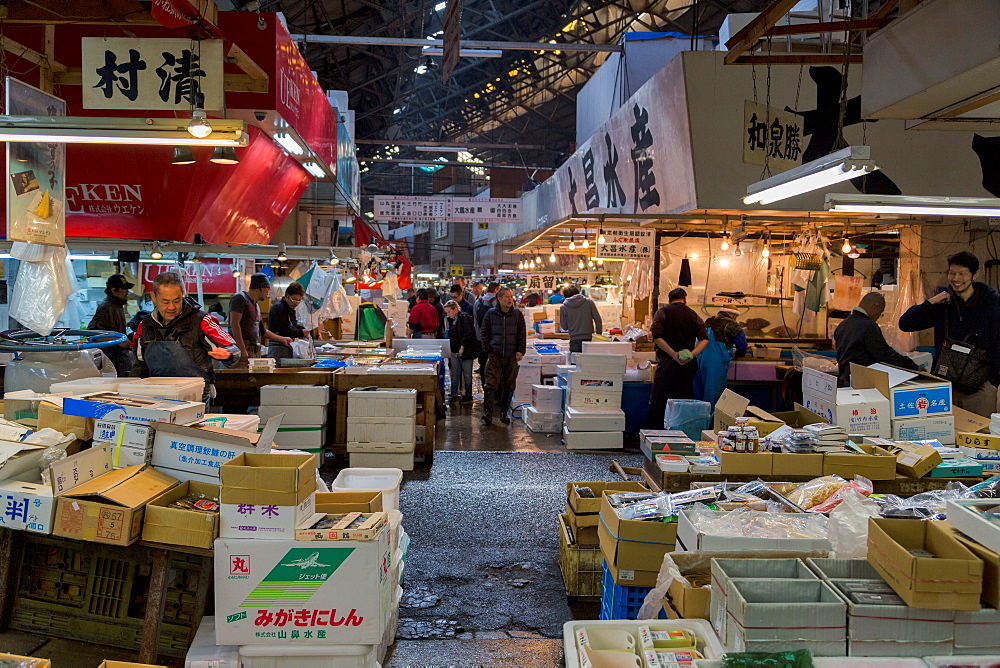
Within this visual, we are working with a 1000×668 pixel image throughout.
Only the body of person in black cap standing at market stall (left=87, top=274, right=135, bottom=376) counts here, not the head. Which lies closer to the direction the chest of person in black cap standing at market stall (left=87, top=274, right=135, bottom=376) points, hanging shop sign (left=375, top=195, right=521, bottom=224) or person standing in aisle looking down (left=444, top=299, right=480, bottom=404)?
the person standing in aisle looking down

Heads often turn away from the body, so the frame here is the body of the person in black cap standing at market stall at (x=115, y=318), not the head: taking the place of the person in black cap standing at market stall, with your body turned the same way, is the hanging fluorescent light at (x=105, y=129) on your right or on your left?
on your right

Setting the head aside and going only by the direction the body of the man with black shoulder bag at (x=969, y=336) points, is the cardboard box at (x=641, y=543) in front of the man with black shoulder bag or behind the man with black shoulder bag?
in front

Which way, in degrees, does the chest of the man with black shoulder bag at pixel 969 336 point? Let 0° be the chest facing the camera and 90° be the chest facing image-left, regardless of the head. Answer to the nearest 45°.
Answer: approximately 45°

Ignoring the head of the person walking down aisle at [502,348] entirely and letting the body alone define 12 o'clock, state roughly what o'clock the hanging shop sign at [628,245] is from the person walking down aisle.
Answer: The hanging shop sign is roughly at 8 o'clock from the person walking down aisle.

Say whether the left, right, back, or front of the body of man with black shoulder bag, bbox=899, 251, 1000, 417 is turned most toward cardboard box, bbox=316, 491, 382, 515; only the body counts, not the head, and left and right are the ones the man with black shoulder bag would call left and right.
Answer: front

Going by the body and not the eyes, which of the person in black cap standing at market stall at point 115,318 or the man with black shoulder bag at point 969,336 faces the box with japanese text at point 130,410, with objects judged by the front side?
the man with black shoulder bag

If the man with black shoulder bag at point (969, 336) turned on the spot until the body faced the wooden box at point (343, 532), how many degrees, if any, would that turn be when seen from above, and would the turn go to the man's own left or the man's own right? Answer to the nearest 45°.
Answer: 0° — they already face it

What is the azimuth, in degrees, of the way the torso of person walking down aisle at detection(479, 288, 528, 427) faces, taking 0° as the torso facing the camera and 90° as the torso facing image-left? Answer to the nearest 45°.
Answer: approximately 0°

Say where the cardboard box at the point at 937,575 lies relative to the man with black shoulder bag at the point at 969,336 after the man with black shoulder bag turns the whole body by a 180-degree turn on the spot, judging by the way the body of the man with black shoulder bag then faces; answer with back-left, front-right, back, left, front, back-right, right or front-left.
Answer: back-right

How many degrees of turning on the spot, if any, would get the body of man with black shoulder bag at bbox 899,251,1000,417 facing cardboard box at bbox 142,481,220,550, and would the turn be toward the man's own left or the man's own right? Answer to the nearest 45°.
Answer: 0° — they already face it

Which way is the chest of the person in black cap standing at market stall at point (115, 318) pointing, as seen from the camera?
to the viewer's right
